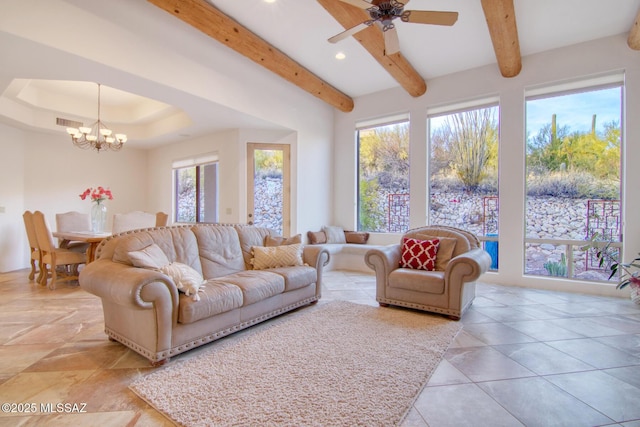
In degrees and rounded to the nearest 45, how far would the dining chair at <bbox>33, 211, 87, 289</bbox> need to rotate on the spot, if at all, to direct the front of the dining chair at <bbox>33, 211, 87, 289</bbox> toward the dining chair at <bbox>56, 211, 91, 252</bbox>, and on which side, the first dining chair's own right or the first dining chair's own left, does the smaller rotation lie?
approximately 45° to the first dining chair's own left

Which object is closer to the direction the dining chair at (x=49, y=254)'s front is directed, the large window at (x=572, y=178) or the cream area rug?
the large window

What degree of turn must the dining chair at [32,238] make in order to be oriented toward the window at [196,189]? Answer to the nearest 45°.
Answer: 0° — it already faces it

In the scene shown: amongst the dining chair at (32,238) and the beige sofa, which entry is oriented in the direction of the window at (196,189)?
the dining chair

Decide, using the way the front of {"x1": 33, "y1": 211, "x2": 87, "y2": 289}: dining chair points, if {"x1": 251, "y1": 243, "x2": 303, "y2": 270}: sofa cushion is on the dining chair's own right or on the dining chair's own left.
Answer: on the dining chair's own right

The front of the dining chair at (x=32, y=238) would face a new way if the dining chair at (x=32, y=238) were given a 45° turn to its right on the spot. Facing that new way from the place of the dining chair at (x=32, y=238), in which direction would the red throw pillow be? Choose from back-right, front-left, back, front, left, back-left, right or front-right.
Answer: front

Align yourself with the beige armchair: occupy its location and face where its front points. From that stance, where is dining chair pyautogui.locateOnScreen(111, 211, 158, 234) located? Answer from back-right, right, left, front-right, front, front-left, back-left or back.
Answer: front-right

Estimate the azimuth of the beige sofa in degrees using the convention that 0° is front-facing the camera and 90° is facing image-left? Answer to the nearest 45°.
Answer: approximately 315°

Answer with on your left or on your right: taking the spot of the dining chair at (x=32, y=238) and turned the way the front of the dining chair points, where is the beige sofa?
on your right

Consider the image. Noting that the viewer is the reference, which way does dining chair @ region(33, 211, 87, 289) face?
facing away from the viewer and to the right of the viewer

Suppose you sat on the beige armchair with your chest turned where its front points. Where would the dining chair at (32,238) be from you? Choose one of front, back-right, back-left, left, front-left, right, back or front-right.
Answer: front-right

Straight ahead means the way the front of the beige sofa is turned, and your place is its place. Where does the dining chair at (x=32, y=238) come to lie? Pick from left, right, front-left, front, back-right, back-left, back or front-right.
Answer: back

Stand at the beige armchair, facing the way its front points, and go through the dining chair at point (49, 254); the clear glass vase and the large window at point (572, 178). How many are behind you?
1

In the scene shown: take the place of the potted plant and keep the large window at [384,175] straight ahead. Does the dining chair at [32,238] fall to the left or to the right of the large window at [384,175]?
left

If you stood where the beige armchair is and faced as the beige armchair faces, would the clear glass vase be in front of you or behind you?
in front

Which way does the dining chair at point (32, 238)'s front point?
to the viewer's right

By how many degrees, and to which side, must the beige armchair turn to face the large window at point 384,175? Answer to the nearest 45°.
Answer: approximately 135° to its right

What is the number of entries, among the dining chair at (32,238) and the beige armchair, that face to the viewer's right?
1
